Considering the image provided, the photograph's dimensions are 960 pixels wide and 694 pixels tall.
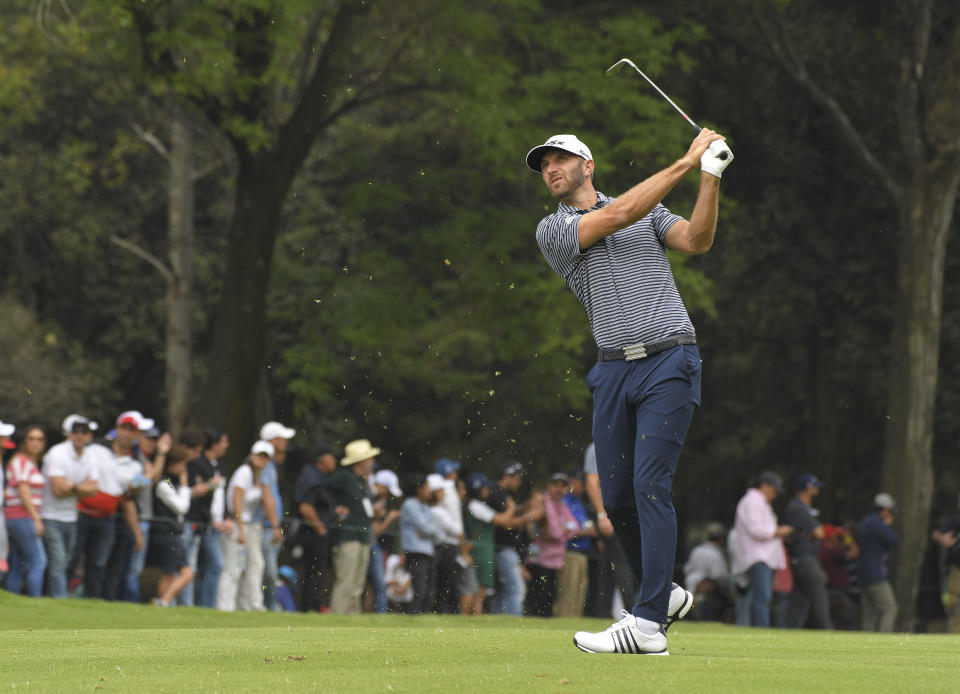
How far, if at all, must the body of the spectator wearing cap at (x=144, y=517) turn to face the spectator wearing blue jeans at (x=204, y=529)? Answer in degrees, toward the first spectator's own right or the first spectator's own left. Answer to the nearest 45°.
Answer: approximately 45° to the first spectator's own left

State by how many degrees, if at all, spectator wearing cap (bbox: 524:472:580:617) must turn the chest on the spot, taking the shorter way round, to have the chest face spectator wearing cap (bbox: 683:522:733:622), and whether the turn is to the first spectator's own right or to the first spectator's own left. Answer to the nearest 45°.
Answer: approximately 90° to the first spectator's own left

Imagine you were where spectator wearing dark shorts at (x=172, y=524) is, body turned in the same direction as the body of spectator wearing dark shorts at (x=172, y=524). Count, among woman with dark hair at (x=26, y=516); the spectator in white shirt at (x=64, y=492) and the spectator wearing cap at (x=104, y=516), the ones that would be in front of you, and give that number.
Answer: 0

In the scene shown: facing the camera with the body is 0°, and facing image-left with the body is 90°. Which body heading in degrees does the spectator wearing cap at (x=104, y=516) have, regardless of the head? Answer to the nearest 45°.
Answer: approximately 315°

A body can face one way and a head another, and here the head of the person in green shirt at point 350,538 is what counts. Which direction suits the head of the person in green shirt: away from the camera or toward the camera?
toward the camera

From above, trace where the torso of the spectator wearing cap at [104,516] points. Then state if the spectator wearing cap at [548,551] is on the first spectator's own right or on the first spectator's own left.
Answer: on the first spectator's own left

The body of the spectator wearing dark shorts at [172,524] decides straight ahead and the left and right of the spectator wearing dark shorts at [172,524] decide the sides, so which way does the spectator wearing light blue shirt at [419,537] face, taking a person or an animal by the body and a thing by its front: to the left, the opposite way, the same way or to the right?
the same way

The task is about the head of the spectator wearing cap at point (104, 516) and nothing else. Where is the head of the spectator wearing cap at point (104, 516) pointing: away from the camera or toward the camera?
toward the camera
